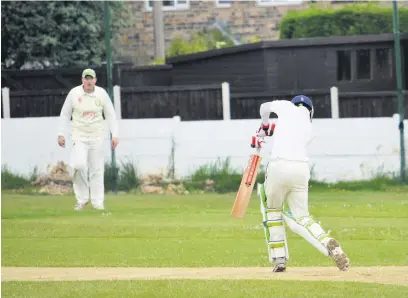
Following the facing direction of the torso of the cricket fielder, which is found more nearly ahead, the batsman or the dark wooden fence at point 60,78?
the batsman

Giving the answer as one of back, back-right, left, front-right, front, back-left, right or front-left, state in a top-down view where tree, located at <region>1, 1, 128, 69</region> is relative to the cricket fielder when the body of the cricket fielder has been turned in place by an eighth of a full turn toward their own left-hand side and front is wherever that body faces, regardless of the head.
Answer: back-left

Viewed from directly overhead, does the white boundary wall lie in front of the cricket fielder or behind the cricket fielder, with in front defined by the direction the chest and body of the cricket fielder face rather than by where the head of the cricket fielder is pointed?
behind

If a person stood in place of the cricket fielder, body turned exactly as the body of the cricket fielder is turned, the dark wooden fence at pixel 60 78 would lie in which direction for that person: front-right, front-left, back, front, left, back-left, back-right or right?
back

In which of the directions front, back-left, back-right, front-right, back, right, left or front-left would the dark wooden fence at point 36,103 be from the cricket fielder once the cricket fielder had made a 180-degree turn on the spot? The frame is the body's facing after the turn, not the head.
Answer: front

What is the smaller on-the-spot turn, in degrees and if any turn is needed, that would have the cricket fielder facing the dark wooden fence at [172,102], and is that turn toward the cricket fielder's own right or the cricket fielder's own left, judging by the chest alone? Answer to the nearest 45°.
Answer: approximately 180°

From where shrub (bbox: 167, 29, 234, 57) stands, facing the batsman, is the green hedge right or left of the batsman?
left

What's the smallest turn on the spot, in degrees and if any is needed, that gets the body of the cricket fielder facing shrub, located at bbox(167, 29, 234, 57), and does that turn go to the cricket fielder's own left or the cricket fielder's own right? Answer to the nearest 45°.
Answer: approximately 180°

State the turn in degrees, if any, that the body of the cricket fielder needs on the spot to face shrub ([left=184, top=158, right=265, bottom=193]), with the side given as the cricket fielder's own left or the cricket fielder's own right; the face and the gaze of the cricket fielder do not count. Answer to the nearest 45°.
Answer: approximately 135° to the cricket fielder's own left

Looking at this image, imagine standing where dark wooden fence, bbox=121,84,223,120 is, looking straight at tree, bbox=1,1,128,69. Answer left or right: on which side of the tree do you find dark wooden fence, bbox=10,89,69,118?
left

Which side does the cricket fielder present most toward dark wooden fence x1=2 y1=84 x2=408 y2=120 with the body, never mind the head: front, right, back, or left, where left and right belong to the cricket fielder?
back

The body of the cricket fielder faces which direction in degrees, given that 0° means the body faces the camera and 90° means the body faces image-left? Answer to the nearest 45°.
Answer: approximately 0°
